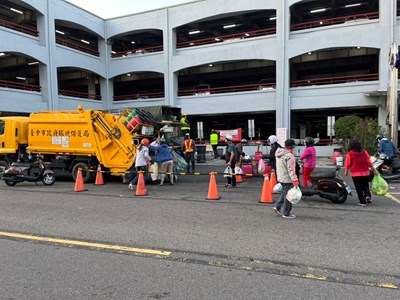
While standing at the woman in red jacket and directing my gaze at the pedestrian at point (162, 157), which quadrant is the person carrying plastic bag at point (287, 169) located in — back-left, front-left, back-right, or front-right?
front-left

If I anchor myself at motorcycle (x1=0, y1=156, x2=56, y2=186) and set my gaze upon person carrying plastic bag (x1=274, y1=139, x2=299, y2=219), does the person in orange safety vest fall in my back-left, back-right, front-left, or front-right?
front-left

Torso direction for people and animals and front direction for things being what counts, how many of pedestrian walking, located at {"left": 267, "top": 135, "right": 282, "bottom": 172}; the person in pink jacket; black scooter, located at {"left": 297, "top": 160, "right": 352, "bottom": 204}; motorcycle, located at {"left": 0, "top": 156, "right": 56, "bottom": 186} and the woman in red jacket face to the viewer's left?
3

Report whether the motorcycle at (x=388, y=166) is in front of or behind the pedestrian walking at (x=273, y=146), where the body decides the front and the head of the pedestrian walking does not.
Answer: behind

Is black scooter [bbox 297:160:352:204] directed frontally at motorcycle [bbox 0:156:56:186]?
yes

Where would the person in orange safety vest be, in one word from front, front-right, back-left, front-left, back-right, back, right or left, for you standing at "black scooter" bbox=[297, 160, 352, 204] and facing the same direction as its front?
front-right

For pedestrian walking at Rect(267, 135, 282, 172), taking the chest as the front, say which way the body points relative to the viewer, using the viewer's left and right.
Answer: facing to the left of the viewer

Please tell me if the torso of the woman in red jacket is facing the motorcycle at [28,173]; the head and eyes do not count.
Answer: no

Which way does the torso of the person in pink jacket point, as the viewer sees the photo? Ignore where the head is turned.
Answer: to the viewer's left

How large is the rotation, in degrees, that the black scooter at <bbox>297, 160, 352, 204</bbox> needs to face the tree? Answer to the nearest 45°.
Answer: approximately 90° to its right

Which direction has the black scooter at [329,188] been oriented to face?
to the viewer's left
